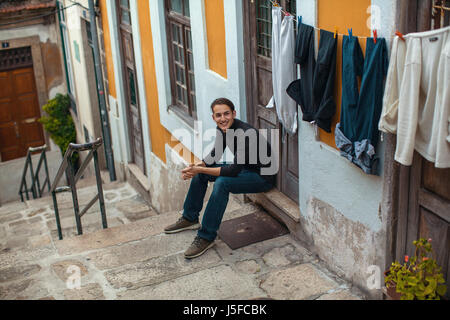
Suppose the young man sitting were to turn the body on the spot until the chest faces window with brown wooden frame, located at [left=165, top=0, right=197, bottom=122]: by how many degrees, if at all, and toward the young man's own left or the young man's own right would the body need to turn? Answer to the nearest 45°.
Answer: approximately 135° to the young man's own right

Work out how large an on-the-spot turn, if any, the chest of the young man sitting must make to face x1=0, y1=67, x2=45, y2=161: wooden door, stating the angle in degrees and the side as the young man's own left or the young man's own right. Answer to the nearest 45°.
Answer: approximately 90° to the young man's own right

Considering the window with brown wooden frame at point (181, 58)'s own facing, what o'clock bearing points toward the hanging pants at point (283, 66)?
The hanging pants is roughly at 10 o'clock from the window with brown wooden frame.

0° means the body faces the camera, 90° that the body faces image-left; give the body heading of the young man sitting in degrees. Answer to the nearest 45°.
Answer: approximately 45°

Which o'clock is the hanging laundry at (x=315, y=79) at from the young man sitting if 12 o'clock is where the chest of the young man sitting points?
The hanging laundry is roughly at 9 o'clock from the young man sitting.

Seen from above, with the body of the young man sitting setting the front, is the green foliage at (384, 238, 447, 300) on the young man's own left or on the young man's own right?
on the young man's own left

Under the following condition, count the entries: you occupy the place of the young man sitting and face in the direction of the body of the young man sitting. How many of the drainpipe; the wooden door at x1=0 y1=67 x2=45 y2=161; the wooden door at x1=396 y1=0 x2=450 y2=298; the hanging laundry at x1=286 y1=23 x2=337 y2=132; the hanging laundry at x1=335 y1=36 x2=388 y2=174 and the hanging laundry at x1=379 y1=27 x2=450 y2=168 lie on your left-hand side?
4

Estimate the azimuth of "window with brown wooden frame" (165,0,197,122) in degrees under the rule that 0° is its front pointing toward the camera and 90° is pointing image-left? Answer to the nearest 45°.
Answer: approximately 45°

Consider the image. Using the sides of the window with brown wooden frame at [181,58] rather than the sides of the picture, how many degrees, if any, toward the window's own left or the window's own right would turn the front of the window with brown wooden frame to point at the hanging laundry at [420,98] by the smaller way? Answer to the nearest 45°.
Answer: approximately 45° to the window's own left

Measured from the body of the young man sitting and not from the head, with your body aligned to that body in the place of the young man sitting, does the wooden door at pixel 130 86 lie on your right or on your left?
on your right

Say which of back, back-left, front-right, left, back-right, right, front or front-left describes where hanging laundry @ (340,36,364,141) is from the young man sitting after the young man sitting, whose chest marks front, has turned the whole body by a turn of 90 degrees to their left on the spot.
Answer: front

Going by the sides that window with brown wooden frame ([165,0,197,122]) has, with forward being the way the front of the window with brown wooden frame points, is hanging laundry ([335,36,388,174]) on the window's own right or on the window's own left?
on the window's own left

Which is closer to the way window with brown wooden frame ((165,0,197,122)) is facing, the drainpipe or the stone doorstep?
the stone doorstep
